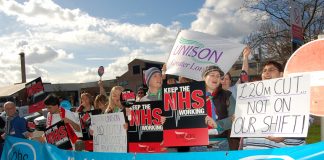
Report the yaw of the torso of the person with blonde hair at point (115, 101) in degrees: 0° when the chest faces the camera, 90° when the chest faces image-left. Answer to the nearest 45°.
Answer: approximately 315°

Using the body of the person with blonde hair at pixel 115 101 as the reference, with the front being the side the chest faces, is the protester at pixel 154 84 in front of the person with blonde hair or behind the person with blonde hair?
in front

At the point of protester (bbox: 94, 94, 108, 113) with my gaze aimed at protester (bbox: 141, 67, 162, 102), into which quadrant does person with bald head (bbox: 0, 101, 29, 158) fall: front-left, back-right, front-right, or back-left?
back-right

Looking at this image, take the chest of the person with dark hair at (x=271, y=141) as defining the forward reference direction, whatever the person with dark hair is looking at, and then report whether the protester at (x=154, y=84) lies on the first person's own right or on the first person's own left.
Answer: on the first person's own right

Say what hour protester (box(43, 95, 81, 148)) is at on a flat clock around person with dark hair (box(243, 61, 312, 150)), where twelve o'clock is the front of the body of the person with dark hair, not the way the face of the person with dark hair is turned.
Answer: The protester is roughly at 2 o'clock from the person with dark hair.

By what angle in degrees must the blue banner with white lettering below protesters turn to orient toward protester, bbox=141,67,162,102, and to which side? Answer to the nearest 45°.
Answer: approximately 180°

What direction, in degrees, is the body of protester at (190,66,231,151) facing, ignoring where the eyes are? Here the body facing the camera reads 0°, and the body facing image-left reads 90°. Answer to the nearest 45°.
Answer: approximately 45°

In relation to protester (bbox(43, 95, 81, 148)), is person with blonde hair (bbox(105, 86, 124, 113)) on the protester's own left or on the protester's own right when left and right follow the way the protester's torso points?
on the protester's own left

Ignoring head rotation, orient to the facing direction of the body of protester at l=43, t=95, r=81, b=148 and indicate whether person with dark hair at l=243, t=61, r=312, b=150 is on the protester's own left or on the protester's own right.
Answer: on the protester's own left
